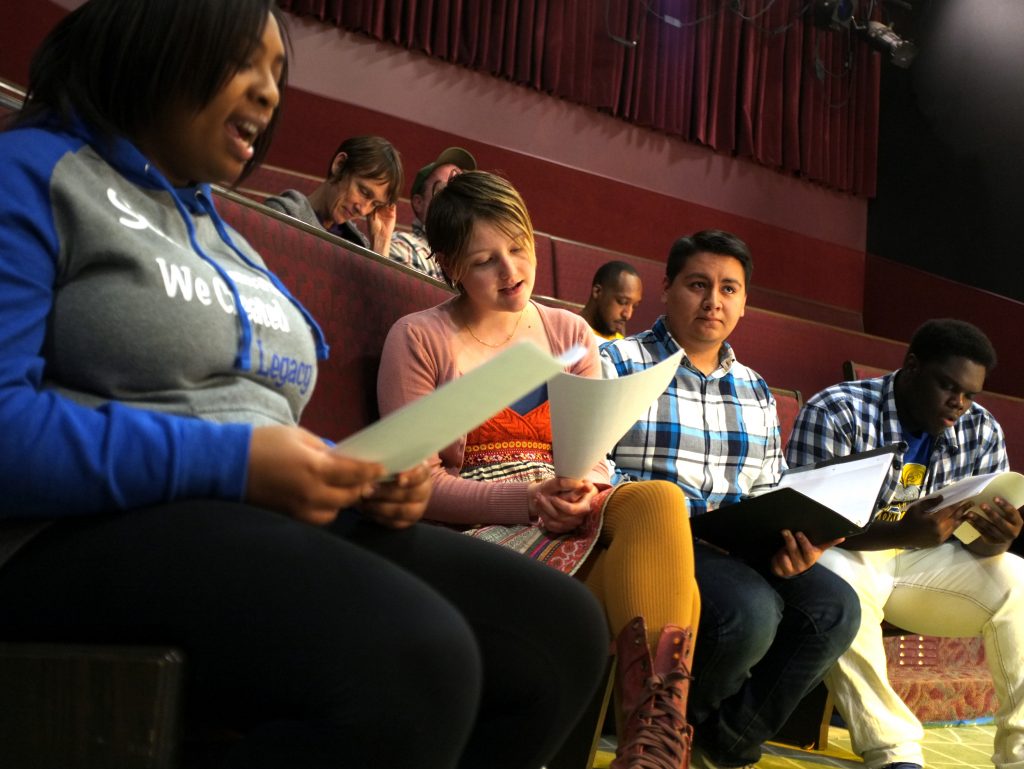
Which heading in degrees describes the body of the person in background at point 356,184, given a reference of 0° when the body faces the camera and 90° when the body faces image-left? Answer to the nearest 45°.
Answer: approximately 315°

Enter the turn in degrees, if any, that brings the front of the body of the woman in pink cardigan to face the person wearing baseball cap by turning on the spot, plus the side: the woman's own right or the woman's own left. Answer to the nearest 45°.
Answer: approximately 135° to the woman's own left

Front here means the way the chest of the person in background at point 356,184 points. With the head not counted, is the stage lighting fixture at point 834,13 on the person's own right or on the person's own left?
on the person's own left

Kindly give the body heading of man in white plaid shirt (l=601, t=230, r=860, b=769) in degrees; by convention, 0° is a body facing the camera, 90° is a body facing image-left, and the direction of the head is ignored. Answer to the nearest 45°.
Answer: approximately 315°

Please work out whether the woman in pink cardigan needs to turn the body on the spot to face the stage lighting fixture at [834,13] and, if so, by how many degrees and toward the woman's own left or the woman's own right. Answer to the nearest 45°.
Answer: approximately 135° to the woman's own left

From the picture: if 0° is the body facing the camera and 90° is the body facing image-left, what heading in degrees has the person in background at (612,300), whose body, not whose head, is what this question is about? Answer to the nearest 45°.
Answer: approximately 315°
